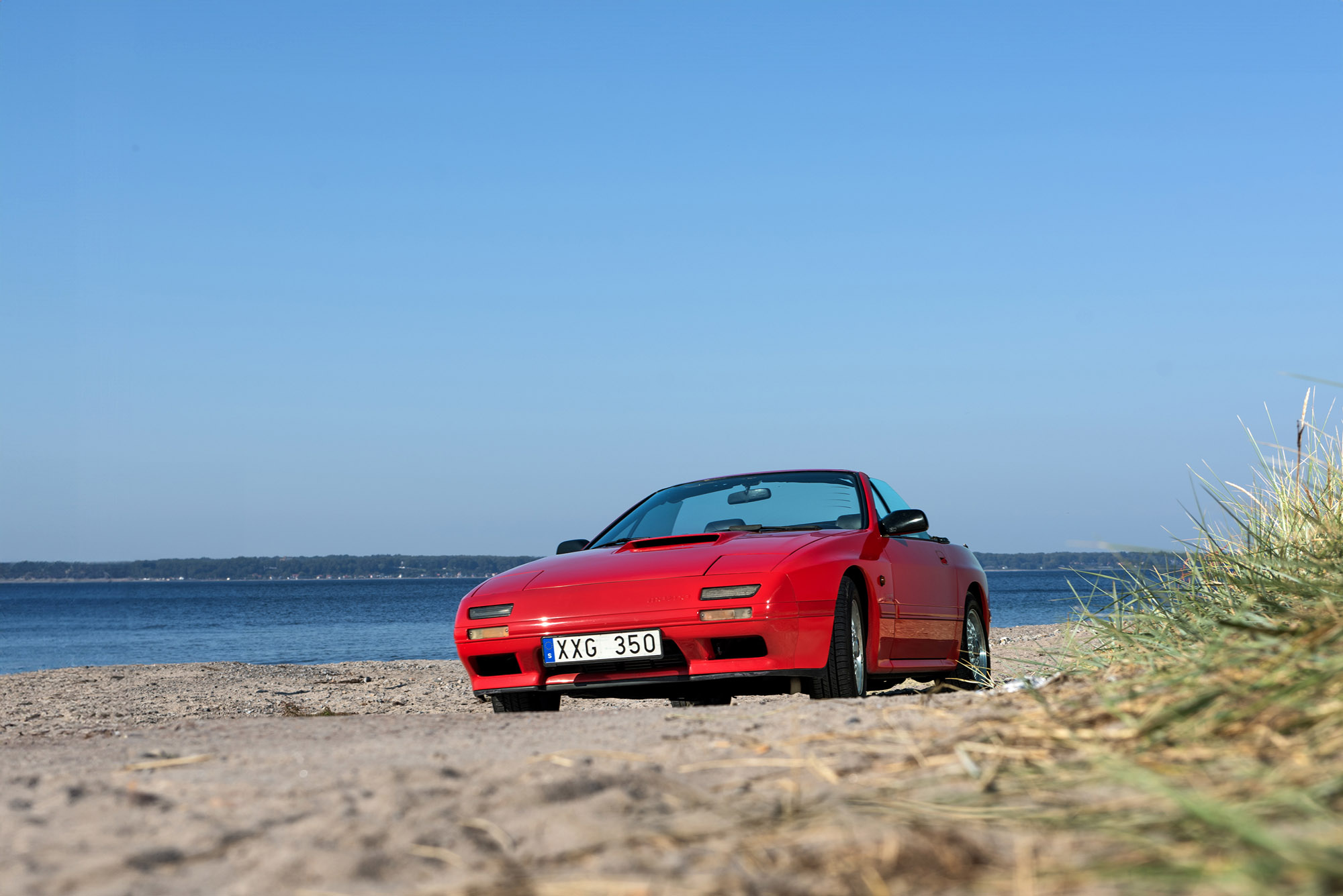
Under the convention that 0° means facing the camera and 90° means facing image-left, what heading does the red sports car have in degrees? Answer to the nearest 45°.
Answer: approximately 45°

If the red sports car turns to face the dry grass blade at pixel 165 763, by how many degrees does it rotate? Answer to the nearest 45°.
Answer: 0° — it already faces it
